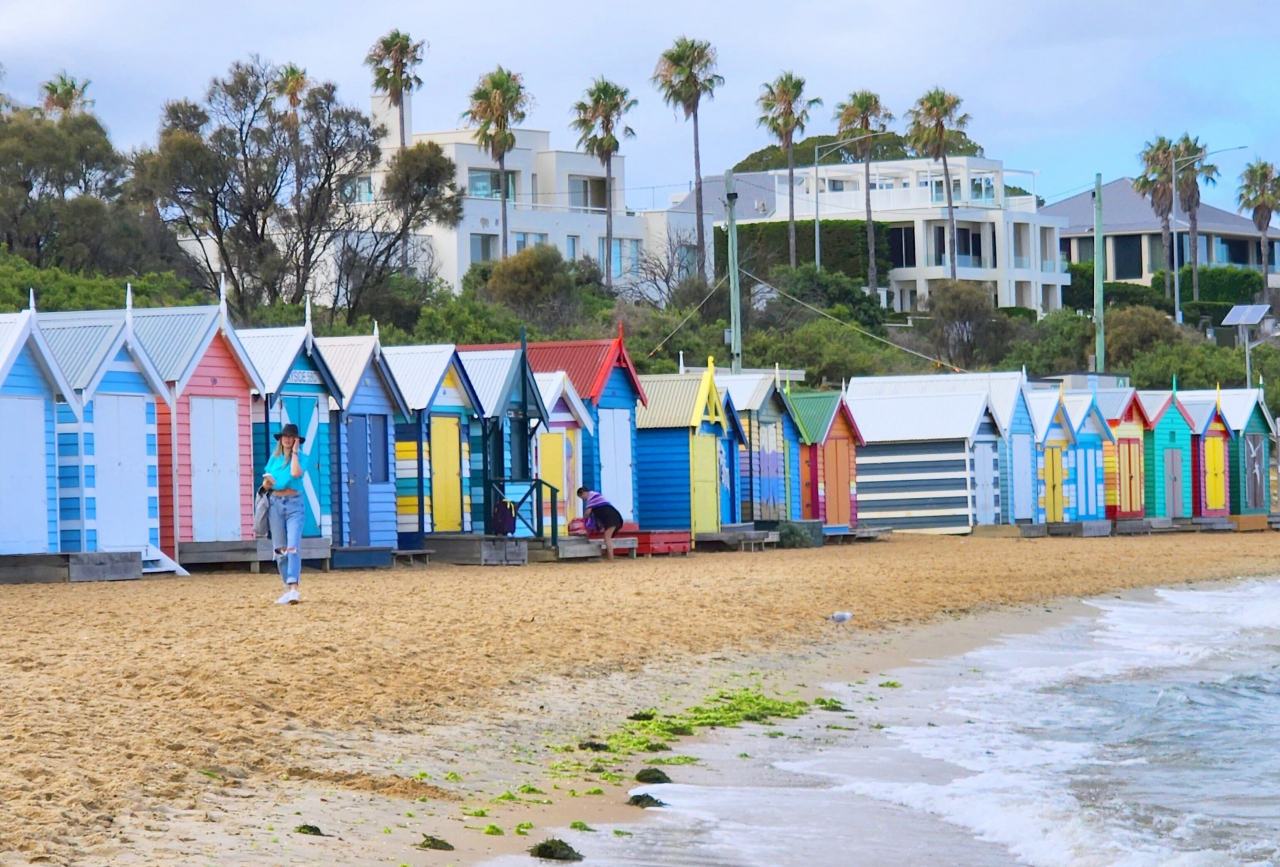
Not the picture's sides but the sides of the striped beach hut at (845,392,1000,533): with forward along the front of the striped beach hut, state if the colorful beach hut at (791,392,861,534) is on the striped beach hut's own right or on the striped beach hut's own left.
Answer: on the striped beach hut's own right

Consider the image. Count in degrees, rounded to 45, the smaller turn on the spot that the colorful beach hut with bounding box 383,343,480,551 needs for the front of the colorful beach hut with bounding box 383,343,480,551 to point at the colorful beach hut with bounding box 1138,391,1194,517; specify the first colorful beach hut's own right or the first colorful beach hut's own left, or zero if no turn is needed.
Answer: approximately 90° to the first colorful beach hut's own left

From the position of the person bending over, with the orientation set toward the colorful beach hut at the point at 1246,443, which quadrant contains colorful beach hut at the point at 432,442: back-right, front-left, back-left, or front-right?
back-left

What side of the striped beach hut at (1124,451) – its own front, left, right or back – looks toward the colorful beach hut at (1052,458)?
right

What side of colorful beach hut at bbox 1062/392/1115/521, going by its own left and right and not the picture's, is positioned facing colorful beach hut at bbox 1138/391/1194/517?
left

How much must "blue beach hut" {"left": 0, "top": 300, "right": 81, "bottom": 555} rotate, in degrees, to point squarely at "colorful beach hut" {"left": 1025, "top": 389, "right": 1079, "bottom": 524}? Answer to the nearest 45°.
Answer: approximately 90° to its left

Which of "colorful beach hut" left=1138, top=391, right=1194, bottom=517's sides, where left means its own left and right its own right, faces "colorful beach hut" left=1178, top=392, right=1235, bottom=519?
left

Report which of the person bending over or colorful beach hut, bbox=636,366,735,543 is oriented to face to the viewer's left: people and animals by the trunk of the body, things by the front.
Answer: the person bending over
